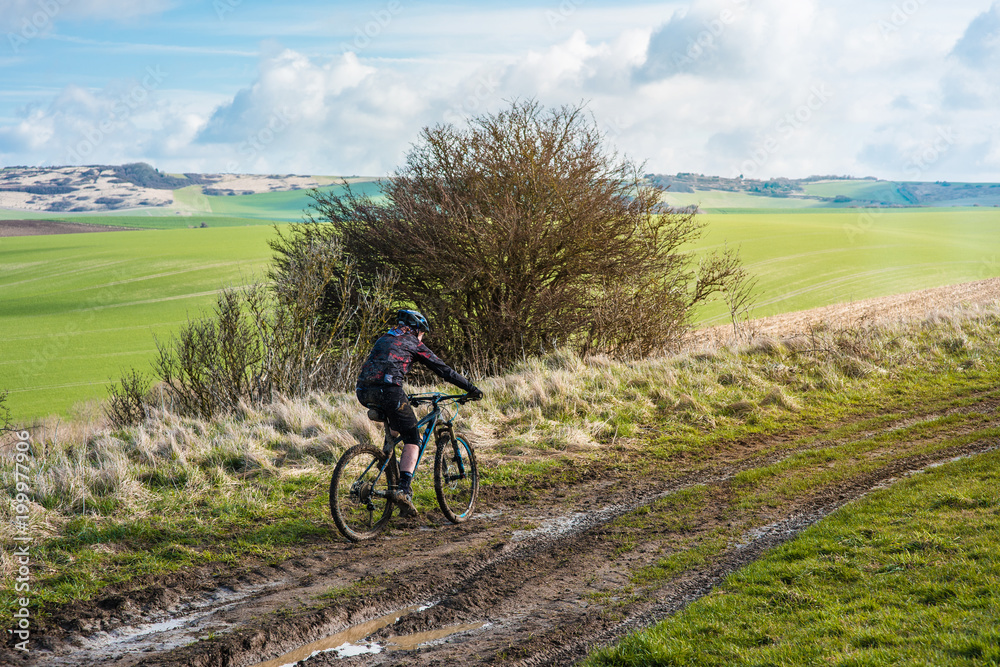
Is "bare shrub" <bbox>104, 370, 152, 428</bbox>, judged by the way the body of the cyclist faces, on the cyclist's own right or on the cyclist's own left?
on the cyclist's own left

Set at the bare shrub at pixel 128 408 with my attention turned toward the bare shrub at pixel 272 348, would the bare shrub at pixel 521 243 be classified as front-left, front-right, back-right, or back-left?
front-left

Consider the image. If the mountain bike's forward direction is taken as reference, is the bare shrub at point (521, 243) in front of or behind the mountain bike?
in front

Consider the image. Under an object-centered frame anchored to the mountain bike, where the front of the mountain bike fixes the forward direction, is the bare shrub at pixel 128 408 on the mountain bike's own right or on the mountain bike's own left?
on the mountain bike's own left

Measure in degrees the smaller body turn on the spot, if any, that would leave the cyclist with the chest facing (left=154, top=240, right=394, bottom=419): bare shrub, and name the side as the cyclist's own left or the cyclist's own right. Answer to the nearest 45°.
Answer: approximately 45° to the cyclist's own left

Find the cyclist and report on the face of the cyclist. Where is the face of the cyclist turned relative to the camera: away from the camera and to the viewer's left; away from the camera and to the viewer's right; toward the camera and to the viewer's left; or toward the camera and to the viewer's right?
away from the camera and to the viewer's right

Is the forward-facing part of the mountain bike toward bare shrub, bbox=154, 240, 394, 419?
no

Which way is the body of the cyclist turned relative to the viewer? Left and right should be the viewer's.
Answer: facing away from the viewer and to the right of the viewer

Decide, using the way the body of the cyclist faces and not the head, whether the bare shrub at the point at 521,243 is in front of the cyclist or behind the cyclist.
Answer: in front

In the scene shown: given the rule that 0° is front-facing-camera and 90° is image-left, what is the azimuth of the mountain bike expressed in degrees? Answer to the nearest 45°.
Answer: approximately 225°

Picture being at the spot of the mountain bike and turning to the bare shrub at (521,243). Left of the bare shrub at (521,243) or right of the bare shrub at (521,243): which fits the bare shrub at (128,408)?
left
